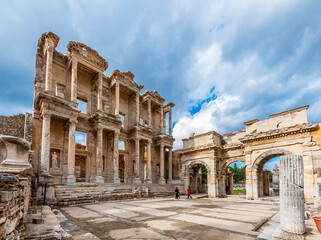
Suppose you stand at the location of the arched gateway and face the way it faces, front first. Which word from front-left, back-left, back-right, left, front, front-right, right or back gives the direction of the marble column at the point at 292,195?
front-left

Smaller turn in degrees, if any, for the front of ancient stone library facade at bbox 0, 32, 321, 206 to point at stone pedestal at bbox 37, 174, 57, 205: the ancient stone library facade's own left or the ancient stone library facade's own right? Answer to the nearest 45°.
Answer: approximately 45° to the ancient stone library facade's own right

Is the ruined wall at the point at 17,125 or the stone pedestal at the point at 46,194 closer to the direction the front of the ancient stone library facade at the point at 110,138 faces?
the stone pedestal

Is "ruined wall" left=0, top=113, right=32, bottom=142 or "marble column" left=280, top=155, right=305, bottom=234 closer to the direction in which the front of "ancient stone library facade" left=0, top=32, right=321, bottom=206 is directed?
the marble column

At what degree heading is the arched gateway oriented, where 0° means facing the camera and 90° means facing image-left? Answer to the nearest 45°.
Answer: approximately 45°

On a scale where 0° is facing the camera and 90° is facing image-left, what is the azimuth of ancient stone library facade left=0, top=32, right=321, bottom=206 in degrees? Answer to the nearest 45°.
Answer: approximately 315°

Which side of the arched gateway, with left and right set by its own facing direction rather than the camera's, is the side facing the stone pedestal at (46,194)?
front

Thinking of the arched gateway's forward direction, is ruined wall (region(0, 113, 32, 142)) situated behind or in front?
in front

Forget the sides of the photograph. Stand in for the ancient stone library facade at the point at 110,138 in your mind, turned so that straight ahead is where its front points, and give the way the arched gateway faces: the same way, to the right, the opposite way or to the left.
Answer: to the right
